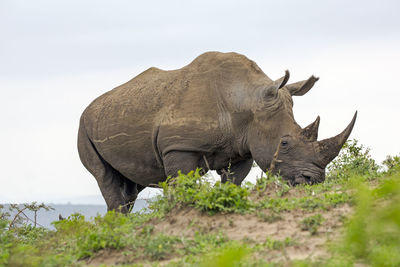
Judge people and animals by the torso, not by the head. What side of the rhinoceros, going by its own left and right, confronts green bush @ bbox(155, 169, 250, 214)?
right

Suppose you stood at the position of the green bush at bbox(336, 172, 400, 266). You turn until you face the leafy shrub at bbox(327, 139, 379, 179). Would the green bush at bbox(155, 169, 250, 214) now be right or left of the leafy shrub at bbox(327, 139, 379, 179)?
left

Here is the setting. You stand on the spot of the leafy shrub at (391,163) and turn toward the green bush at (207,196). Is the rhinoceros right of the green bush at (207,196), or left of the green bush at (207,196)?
right

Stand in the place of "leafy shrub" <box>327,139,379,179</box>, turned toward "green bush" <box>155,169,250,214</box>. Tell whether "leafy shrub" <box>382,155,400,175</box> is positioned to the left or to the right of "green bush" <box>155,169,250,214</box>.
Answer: left

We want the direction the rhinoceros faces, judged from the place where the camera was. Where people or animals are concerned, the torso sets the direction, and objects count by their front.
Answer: facing to the right of the viewer

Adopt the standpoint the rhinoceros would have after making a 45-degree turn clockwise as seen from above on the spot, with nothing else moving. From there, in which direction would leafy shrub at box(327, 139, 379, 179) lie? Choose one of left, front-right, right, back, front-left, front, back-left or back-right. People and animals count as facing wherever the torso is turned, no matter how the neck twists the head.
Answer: left

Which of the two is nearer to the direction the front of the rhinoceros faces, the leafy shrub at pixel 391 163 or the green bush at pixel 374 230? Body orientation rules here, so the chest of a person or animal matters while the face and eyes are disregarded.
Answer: the leafy shrub

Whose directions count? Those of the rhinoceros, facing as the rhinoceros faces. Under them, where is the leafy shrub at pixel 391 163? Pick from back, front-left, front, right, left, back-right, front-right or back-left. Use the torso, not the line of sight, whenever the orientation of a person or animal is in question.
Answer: front
